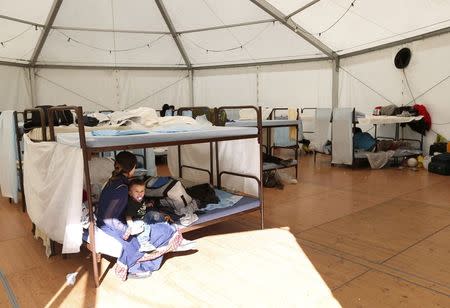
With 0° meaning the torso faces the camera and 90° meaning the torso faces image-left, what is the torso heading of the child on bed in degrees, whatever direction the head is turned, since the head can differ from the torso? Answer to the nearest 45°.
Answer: approximately 315°

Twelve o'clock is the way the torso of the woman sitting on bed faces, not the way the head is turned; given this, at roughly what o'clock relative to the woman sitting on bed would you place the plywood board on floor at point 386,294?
The plywood board on floor is roughly at 1 o'clock from the woman sitting on bed.

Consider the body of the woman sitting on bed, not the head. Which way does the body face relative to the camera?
to the viewer's right

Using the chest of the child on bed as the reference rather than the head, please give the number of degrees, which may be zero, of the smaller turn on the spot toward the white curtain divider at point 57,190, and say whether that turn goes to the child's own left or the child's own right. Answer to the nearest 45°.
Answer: approximately 135° to the child's own right

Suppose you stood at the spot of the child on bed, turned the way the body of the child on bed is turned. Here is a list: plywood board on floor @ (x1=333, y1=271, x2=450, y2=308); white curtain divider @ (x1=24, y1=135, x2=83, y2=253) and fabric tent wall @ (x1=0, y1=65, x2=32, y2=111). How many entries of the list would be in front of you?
1

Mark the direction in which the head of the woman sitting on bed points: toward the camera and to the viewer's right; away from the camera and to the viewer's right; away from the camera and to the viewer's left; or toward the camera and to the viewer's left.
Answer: away from the camera and to the viewer's right

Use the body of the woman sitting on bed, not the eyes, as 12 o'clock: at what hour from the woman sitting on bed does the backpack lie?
The backpack is roughly at 10 o'clock from the woman sitting on bed.

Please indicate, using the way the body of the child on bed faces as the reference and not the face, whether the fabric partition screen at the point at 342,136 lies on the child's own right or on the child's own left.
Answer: on the child's own left

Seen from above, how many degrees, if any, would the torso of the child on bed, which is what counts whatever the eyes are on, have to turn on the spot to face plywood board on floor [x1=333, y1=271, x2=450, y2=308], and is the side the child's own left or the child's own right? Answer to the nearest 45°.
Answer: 0° — they already face it

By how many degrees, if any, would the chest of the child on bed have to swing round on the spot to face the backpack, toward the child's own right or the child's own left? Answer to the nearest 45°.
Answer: approximately 90° to the child's own left
